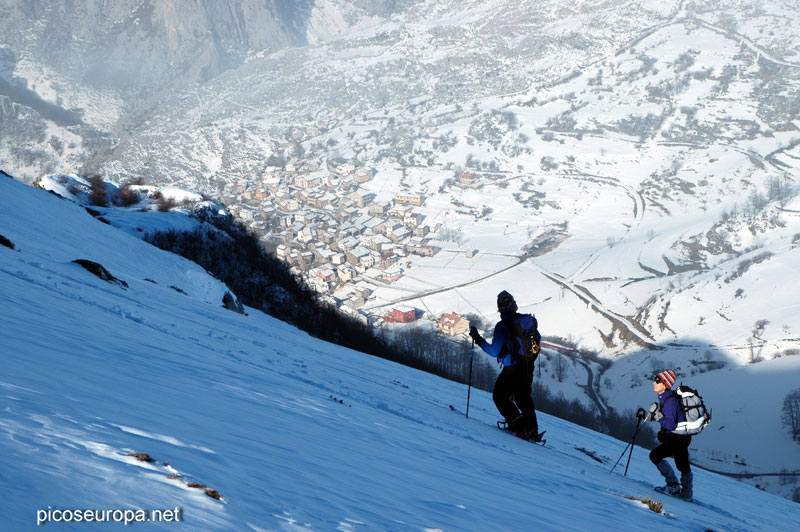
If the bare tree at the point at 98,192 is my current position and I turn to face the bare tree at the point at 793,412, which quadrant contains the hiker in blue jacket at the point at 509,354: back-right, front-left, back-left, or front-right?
front-right

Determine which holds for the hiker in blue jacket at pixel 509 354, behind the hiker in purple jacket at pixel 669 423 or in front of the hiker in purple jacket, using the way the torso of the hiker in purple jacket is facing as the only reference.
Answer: in front

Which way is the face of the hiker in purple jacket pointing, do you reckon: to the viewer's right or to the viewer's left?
to the viewer's left

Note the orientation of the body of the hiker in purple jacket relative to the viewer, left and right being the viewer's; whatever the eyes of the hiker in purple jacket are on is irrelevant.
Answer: facing to the left of the viewer

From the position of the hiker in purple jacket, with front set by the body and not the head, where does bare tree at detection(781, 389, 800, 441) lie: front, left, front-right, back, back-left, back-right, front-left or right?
right
